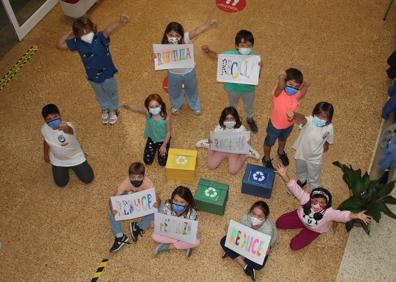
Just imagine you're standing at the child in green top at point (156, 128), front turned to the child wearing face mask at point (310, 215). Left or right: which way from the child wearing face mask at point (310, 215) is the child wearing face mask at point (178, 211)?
right

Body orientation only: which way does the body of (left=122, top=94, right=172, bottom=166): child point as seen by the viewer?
toward the camera

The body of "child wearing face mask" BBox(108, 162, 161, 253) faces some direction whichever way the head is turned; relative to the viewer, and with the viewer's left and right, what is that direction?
facing the viewer

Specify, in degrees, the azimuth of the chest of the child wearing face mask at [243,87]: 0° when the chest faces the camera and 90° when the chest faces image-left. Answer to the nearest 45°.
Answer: approximately 0°

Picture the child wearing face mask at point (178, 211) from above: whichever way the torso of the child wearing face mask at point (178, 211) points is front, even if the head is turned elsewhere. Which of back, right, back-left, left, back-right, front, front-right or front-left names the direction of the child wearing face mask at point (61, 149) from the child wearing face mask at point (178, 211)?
back-right

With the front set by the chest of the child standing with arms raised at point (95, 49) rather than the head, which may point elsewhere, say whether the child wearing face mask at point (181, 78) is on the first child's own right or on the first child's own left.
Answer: on the first child's own left

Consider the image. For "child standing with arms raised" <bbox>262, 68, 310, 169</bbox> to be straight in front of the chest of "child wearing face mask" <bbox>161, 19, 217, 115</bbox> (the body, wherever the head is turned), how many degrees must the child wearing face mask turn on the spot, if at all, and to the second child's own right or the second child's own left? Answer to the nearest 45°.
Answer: approximately 45° to the second child's own left

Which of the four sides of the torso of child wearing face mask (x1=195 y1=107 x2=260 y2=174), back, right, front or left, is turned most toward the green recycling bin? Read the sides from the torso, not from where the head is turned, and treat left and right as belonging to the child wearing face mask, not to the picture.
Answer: front

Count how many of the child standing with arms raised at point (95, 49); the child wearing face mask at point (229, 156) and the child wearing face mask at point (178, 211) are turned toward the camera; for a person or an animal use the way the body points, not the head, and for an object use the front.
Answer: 3

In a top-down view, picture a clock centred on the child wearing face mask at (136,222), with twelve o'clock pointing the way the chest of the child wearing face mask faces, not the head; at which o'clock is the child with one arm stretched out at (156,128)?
The child with one arm stretched out is roughly at 7 o'clock from the child wearing face mask.

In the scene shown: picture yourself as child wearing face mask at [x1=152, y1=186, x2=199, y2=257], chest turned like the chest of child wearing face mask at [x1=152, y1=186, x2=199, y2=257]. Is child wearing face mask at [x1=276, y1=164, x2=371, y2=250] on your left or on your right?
on your left
